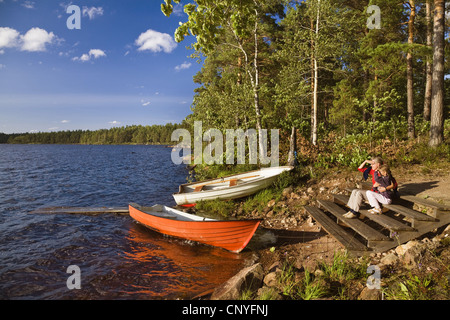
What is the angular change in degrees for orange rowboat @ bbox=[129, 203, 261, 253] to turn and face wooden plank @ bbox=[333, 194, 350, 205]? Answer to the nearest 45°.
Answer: approximately 45° to its left

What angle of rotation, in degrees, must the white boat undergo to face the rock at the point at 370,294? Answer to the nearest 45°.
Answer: approximately 90° to its right

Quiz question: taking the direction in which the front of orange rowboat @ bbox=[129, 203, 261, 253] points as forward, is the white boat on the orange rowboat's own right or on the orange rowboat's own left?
on the orange rowboat's own left

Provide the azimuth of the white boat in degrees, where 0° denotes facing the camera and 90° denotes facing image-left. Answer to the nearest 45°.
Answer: approximately 270°

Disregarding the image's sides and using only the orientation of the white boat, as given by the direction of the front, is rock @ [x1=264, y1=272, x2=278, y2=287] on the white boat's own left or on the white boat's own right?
on the white boat's own right

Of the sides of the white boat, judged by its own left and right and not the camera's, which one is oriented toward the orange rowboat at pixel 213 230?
right

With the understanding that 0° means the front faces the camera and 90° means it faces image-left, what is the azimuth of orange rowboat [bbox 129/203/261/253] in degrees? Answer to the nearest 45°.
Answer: approximately 315°

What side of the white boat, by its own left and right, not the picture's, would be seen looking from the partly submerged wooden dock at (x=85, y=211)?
back

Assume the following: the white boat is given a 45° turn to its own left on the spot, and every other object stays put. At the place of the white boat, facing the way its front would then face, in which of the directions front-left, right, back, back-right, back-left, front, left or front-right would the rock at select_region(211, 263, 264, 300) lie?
back-right
